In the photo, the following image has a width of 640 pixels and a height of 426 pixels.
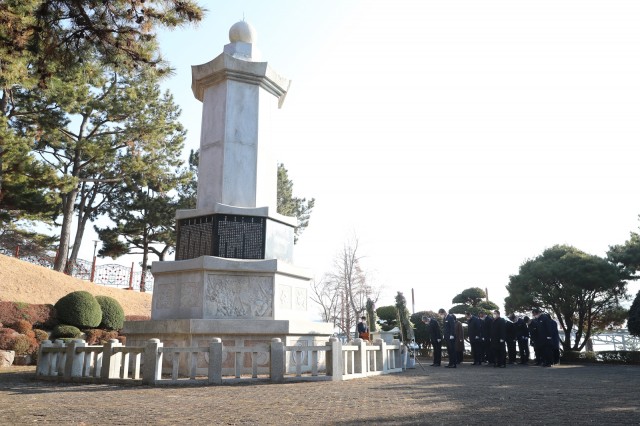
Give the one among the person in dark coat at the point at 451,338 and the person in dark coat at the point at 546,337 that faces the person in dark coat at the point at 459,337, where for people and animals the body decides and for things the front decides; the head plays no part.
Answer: the person in dark coat at the point at 546,337

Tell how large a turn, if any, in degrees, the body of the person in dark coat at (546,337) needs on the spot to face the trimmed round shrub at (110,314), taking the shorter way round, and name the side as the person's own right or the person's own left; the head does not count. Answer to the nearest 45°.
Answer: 0° — they already face it

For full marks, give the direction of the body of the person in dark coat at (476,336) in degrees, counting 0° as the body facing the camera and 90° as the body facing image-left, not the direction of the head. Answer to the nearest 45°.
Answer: approximately 90°

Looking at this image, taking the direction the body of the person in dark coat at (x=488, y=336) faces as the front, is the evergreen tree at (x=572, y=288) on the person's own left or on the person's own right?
on the person's own right

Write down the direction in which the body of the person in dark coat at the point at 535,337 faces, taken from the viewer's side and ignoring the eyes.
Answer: to the viewer's left

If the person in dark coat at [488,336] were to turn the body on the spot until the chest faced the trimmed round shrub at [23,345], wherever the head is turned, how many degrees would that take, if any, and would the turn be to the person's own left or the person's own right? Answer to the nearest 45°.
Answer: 0° — they already face it

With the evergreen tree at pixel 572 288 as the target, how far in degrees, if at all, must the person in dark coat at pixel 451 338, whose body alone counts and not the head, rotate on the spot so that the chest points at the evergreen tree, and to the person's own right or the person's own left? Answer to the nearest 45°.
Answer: approximately 135° to the person's own right

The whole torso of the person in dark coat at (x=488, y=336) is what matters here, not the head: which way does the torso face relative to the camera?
to the viewer's left

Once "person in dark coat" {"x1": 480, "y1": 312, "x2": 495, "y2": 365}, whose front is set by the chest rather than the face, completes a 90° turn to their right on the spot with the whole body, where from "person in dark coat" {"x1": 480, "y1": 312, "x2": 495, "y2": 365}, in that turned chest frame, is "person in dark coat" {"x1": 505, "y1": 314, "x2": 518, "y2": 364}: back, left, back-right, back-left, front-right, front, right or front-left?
front-right
